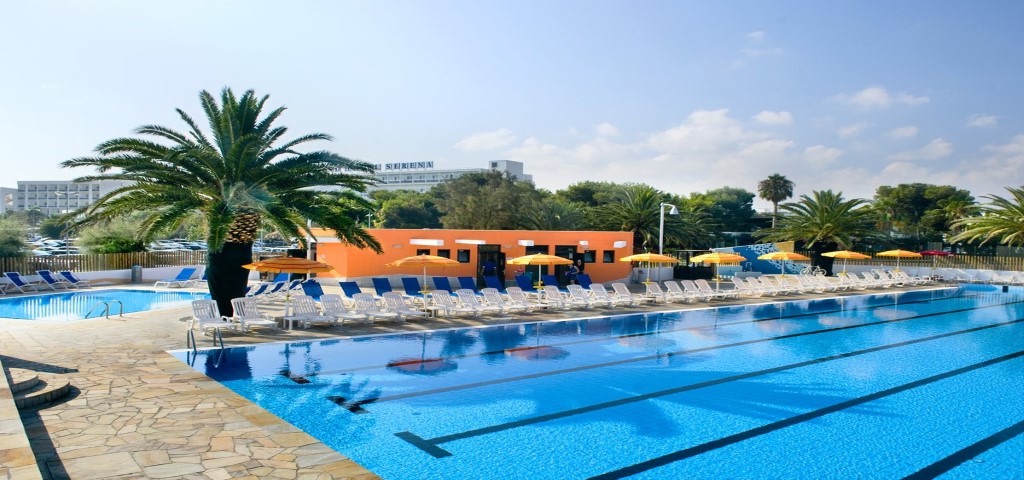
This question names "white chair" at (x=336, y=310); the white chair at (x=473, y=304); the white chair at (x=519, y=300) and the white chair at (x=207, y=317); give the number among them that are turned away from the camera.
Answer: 0

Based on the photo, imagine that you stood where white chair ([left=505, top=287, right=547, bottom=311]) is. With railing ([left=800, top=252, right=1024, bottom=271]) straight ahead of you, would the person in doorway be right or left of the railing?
left

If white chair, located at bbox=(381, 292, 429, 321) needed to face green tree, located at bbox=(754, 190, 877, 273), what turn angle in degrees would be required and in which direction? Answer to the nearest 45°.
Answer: approximately 90° to its left

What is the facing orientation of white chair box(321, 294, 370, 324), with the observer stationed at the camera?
facing the viewer and to the right of the viewer

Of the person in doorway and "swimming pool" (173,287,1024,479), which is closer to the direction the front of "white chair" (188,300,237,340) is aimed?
the swimming pool

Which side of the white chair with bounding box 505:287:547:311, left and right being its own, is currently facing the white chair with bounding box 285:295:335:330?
right

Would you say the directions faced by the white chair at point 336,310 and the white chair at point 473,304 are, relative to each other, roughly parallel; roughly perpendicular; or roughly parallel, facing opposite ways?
roughly parallel

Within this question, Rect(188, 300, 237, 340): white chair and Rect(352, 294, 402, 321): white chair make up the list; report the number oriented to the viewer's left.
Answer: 0

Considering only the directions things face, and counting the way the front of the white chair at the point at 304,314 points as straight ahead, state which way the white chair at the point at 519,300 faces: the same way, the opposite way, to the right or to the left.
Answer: the same way

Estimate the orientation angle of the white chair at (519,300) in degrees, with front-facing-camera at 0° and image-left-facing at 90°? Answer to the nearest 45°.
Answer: approximately 315°

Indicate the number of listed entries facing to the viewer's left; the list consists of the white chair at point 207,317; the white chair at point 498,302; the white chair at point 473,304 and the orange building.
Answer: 0

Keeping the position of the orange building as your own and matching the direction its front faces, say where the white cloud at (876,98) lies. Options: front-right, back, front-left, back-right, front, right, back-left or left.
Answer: left

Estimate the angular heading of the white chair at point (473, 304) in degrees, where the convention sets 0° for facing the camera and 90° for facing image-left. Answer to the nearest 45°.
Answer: approximately 315°

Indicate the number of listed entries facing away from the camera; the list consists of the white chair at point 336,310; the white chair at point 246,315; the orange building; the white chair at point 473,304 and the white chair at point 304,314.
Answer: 0

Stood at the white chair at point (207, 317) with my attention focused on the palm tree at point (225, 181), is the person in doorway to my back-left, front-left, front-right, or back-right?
front-right
